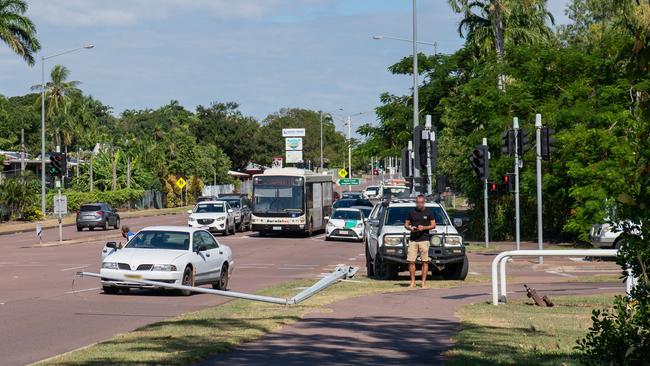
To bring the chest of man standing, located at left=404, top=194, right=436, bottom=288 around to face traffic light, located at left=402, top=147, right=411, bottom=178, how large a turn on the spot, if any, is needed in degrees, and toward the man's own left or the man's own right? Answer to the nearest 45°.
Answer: approximately 180°

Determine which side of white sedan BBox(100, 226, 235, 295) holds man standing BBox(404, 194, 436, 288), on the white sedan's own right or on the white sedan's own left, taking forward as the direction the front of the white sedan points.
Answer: on the white sedan's own left

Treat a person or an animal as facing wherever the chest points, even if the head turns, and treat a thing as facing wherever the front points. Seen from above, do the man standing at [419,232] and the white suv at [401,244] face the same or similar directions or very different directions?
same or similar directions

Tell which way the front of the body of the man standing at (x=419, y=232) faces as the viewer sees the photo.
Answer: toward the camera

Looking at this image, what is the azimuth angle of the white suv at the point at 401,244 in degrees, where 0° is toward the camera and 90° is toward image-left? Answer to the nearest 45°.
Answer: approximately 0°

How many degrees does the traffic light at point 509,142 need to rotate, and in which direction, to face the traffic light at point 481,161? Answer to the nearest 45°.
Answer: approximately 90° to its right
